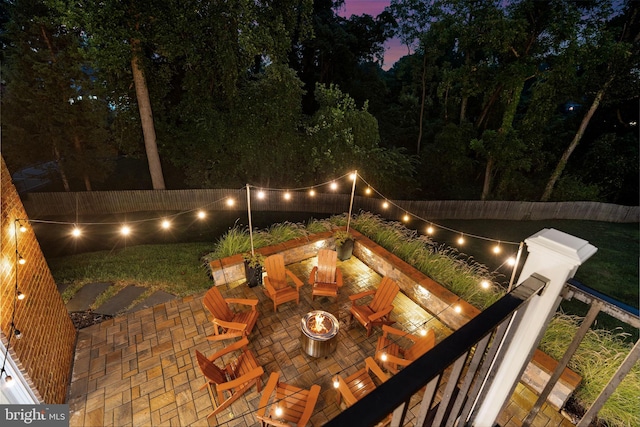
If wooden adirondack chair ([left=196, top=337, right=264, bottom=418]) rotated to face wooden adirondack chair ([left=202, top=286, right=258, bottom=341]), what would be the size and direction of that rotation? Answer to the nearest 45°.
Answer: approximately 45° to its left

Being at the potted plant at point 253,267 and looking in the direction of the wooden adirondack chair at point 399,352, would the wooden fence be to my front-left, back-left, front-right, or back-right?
back-left

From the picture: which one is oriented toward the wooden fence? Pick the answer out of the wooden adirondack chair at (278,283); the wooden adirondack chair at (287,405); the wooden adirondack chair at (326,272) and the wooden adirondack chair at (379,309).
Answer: the wooden adirondack chair at (287,405)

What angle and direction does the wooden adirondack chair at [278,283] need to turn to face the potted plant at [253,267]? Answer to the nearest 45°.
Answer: approximately 180°

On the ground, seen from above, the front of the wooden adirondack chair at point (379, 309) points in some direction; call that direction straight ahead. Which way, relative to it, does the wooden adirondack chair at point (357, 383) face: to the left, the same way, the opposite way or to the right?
to the right

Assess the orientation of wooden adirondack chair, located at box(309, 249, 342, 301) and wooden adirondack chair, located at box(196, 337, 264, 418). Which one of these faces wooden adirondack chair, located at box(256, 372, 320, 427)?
wooden adirondack chair, located at box(309, 249, 342, 301)

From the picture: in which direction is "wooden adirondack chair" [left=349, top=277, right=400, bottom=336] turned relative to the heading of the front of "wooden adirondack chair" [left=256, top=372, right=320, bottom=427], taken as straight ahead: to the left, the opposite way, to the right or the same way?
to the left

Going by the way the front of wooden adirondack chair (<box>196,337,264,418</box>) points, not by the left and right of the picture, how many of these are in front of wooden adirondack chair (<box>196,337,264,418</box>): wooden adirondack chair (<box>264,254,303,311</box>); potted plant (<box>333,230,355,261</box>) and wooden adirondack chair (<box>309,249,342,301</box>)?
3

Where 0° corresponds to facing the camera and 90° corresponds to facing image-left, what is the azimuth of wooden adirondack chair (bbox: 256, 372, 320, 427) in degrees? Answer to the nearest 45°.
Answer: approximately 180°

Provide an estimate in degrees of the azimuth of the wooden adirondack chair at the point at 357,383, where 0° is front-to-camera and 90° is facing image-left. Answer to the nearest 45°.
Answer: approximately 135°

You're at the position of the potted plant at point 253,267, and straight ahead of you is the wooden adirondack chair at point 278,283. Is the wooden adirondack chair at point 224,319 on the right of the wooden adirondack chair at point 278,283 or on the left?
right
